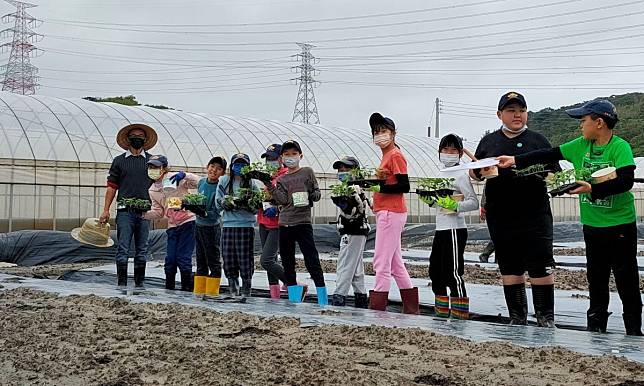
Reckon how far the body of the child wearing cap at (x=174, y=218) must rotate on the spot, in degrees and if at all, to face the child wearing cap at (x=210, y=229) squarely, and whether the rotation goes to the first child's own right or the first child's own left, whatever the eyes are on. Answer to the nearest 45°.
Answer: approximately 90° to the first child's own left

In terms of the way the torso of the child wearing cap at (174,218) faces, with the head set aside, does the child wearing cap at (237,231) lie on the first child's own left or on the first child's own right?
on the first child's own left

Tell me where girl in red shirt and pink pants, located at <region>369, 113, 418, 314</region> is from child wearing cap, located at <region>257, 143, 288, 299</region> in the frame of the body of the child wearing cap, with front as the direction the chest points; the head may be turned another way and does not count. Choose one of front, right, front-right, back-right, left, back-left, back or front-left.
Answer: left

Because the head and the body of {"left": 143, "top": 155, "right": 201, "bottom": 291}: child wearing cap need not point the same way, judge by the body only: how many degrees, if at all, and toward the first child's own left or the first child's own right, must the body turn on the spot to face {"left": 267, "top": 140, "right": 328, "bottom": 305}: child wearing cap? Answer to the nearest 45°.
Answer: approximately 90° to the first child's own left

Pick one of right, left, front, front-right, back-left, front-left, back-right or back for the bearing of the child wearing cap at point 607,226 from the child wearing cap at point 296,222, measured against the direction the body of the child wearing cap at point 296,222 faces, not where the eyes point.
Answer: front-left

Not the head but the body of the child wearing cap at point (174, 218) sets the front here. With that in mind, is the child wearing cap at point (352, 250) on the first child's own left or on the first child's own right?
on the first child's own left

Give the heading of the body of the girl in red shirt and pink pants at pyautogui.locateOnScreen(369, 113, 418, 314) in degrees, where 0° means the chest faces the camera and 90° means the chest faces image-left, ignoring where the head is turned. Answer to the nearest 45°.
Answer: approximately 45°

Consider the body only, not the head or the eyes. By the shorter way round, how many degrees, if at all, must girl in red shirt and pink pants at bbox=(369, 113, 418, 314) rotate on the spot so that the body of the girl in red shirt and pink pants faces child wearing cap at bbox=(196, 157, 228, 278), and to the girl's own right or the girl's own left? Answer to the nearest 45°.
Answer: approximately 90° to the girl's own right

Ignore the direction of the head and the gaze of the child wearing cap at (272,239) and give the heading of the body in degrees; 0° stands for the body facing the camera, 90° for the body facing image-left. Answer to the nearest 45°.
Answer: approximately 45°

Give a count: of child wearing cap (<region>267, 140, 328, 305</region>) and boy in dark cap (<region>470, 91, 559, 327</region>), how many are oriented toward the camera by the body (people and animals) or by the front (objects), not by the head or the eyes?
2
